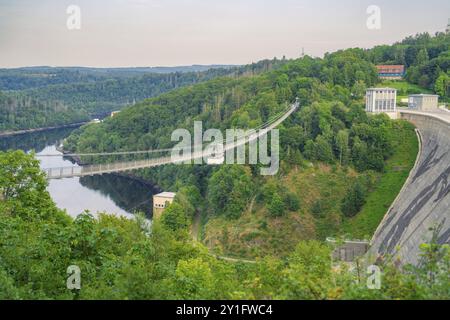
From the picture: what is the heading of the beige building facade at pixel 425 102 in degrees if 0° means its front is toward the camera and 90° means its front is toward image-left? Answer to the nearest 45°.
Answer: approximately 0°

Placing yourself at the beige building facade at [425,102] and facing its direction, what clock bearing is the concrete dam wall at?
The concrete dam wall is roughly at 12 o'clock from the beige building facade.

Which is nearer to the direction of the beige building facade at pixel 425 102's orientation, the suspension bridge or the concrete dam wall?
the concrete dam wall

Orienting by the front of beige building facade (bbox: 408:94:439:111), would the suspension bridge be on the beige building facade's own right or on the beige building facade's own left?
on the beige building facade's own right

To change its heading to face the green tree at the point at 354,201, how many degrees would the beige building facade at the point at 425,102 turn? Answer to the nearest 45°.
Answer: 0° — it already faces it

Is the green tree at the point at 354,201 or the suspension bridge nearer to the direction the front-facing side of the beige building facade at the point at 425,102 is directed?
the green tree
